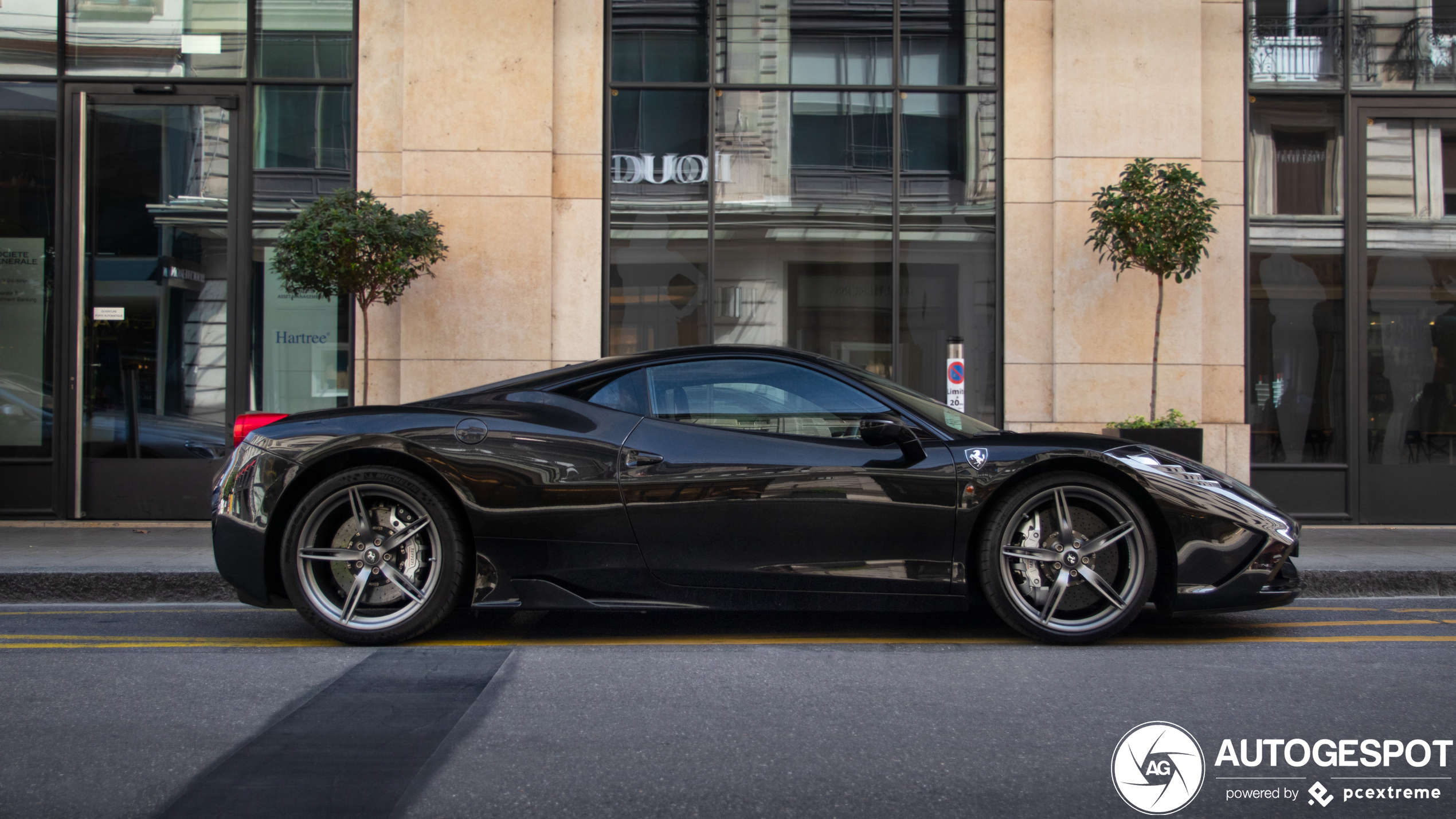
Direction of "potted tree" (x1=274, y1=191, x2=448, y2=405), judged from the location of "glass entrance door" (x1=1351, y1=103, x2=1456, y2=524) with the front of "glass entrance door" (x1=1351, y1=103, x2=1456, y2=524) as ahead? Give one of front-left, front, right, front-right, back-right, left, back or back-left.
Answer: front-right

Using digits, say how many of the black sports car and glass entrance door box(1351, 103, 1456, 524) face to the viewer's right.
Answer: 1

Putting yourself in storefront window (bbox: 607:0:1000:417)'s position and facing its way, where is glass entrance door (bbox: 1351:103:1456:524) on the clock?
The glass entrance door is roughly at 9 o'clock from the storefront window.

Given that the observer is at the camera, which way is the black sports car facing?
facing to the right of the viewer

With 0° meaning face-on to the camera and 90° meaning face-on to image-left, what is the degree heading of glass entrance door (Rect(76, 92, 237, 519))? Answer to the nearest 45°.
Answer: approximately 0°

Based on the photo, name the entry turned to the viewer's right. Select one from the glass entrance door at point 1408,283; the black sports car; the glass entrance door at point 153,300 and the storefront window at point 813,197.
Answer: the black sports car

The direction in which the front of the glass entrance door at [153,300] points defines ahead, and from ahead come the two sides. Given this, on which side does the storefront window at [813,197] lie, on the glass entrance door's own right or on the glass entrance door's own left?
on the glass entrance door's own left
